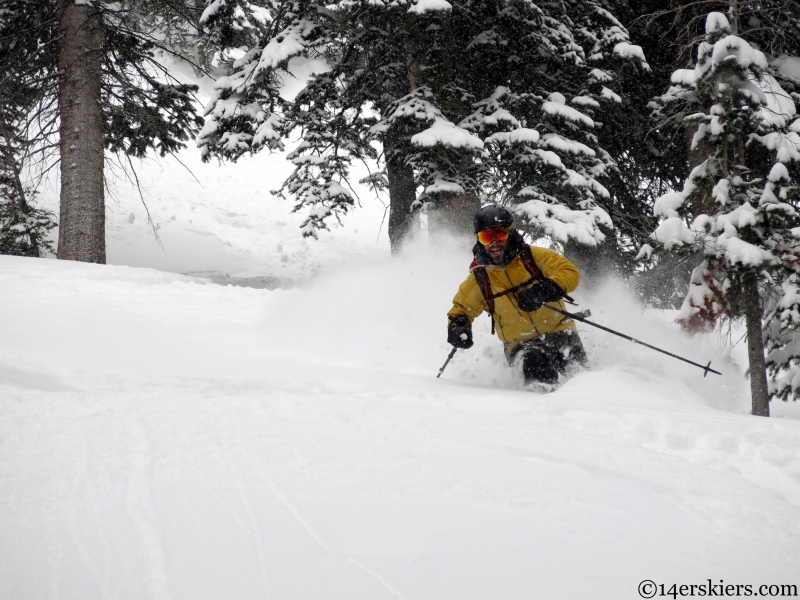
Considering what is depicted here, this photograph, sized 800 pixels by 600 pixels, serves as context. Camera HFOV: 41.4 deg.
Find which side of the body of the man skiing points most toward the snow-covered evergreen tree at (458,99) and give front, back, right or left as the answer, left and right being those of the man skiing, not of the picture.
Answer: back

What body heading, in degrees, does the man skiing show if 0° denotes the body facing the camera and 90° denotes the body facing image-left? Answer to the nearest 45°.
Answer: approximately 0°

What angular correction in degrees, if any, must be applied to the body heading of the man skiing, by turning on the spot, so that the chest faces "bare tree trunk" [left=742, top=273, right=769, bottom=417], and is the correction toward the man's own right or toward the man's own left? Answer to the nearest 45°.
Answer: approximately 135° to the man's own left

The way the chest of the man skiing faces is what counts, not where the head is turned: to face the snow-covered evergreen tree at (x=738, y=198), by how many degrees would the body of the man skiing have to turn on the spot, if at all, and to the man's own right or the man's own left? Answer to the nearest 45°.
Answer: approximately 135° to the man's own left

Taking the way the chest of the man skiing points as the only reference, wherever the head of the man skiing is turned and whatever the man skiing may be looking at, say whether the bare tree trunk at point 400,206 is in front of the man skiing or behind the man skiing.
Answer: behind
